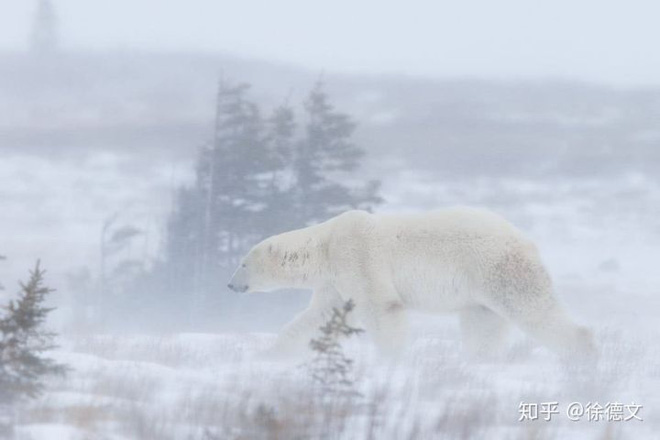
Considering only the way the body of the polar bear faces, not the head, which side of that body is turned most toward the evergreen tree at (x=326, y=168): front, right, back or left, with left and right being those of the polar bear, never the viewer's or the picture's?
right

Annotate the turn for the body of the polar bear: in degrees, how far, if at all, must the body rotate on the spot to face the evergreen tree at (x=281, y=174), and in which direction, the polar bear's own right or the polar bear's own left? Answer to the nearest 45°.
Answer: approximately 90° to the polar bear's own right

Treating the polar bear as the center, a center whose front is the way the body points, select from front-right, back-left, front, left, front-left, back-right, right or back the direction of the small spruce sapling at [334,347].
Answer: left

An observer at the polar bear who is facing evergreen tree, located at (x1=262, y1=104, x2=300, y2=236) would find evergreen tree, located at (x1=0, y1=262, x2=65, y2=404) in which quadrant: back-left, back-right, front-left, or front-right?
back-left

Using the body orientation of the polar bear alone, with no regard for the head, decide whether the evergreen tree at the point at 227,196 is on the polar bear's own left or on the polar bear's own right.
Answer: on the polar bear's own right

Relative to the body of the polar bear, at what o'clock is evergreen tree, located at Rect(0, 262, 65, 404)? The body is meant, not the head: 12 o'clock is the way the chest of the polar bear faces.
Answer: The evergreen tree is roughly at 10 o'clock from the polar bear.

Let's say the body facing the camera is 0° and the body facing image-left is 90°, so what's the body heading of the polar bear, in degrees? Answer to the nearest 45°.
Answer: approximately 90°
